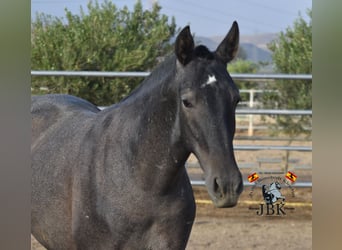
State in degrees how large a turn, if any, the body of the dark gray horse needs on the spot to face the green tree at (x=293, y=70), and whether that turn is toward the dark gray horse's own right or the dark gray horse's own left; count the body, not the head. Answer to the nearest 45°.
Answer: approximately 90° to the dark gray horse's own left

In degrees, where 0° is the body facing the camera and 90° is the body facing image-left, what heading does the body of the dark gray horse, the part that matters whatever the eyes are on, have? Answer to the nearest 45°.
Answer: approximately 315°
